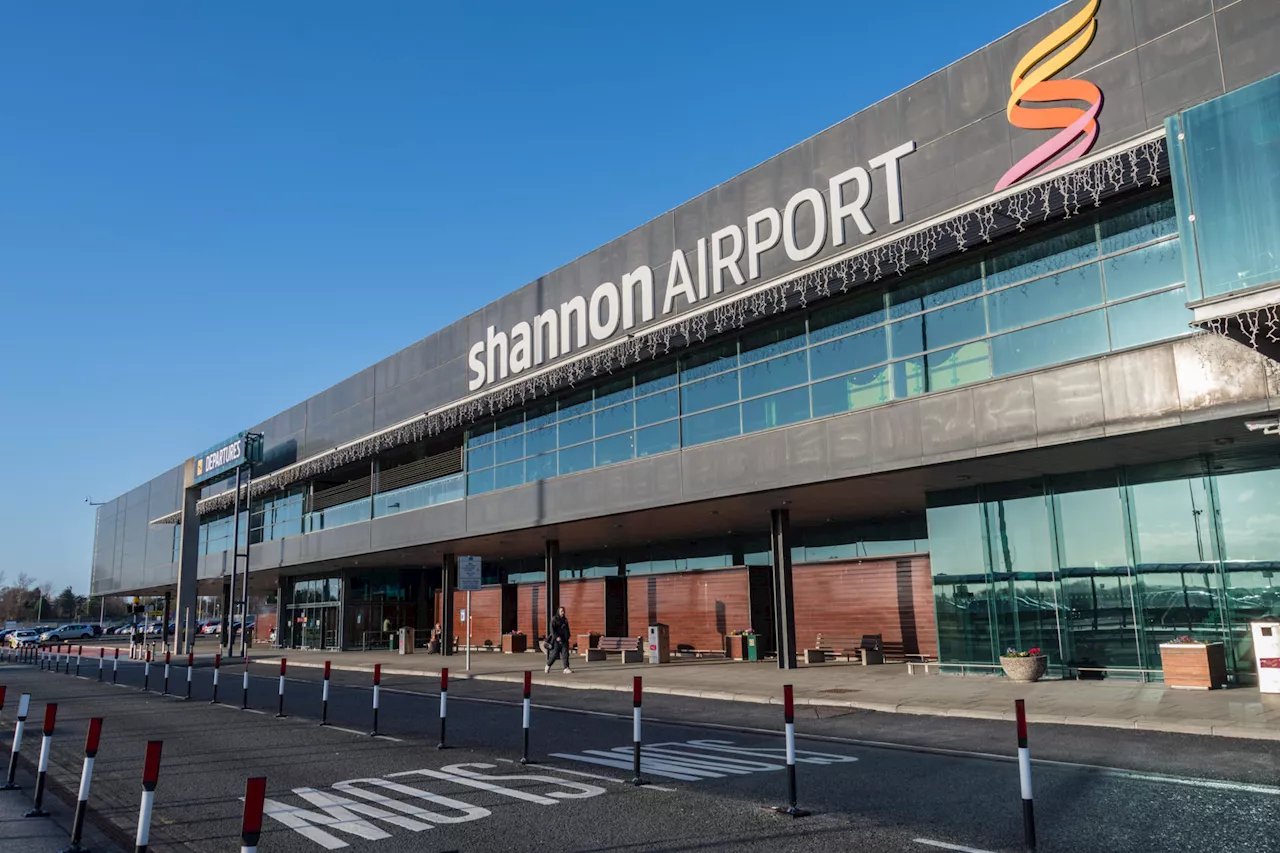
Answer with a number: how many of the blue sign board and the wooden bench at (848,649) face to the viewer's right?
0

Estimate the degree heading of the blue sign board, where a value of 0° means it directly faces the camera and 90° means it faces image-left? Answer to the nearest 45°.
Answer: approximately 45°

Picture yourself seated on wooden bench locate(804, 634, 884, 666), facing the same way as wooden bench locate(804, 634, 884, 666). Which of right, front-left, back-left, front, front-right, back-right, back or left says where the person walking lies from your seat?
front-right

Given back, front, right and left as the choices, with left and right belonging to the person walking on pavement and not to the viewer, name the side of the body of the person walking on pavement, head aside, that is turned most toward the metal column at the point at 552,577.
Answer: back

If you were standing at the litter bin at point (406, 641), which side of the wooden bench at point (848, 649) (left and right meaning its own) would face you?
right

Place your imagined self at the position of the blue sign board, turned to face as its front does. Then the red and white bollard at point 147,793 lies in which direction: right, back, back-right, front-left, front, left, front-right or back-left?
front-left

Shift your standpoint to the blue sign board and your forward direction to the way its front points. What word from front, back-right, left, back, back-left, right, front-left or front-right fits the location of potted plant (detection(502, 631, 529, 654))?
left

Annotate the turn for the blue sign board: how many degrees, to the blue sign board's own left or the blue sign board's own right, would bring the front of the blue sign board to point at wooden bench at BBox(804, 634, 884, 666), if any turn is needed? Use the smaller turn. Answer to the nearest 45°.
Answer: approximately 90° to the blue sign board's own left

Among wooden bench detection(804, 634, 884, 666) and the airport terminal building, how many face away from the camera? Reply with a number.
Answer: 0

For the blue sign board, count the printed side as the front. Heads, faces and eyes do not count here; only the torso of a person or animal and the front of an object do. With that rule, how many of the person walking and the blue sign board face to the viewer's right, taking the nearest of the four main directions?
0

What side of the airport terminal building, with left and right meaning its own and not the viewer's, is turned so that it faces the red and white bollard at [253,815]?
front

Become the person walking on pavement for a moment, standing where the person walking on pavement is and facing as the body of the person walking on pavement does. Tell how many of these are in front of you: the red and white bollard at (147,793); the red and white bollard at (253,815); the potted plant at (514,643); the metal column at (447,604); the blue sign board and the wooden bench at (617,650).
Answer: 2

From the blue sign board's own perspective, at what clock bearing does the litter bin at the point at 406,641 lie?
The litter bin is roughly at 9 o'clock from the blue sign board.

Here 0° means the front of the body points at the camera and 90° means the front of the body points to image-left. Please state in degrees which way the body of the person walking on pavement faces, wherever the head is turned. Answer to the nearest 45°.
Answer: approximately 0°

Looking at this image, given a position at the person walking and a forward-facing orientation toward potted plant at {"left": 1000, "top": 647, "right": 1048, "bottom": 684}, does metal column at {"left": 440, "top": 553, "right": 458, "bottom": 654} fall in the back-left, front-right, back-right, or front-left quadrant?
back-left
